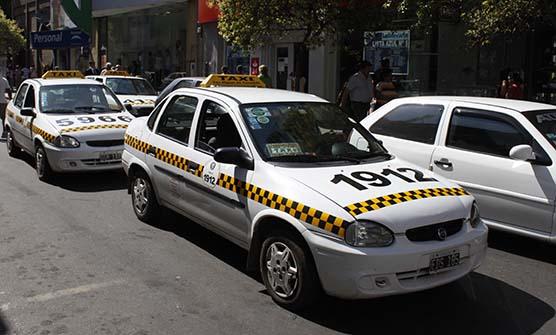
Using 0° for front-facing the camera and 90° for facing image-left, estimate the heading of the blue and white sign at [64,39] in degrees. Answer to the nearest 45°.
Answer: approximately 0°

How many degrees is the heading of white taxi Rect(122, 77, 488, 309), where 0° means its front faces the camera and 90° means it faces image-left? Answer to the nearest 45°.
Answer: approximately 315°

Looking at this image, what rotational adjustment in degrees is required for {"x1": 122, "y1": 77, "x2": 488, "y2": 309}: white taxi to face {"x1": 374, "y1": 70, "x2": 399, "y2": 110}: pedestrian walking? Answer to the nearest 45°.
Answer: approximately 135° to its left

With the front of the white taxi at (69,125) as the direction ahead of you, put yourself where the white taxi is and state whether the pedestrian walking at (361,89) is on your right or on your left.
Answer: on your left

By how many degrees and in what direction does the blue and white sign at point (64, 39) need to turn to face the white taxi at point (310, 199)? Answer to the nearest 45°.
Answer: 0° — it already faces it

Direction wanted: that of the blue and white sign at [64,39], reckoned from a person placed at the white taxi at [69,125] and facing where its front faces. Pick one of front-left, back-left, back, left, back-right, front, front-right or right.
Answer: back-left

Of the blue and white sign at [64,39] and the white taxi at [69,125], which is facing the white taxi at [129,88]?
the blue and white sign

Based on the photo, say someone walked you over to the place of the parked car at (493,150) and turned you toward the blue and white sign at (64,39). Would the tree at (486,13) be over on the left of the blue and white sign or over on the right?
right

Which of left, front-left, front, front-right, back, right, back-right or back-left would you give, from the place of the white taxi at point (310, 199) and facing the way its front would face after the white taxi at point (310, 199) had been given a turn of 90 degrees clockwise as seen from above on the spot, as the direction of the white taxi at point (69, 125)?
right

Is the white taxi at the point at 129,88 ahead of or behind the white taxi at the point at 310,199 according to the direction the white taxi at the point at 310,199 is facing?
behind

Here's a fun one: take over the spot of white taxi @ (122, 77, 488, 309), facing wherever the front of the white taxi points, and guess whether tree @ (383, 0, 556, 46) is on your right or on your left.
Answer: on your left
